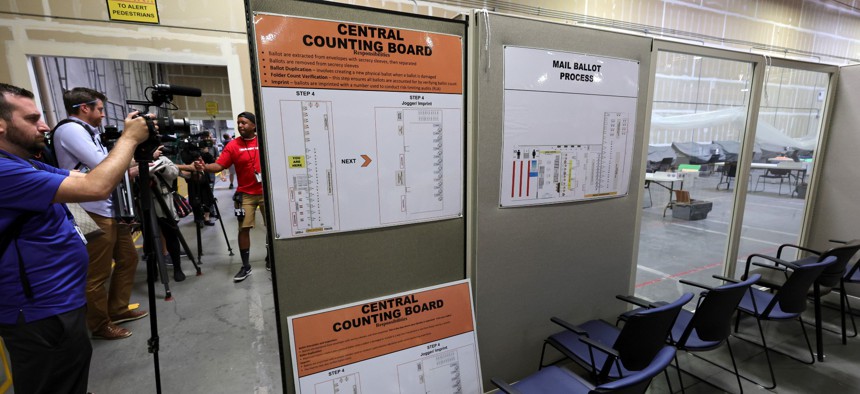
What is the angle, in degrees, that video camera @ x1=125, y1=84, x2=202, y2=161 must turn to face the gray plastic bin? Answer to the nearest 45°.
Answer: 0° — it already faces it

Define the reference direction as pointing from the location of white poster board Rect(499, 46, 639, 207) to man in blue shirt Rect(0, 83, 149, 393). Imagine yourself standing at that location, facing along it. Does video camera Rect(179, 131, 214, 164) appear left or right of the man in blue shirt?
right

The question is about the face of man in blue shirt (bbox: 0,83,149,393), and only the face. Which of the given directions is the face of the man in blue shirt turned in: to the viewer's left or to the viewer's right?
to the viewer's right

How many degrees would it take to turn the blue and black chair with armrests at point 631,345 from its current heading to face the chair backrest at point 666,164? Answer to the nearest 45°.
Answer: approximately 45° to its right

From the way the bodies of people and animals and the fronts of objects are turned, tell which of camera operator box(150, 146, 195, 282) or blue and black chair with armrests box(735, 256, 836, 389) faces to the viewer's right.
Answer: the camera operator

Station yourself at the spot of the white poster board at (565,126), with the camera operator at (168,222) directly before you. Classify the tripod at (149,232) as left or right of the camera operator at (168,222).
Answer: left
